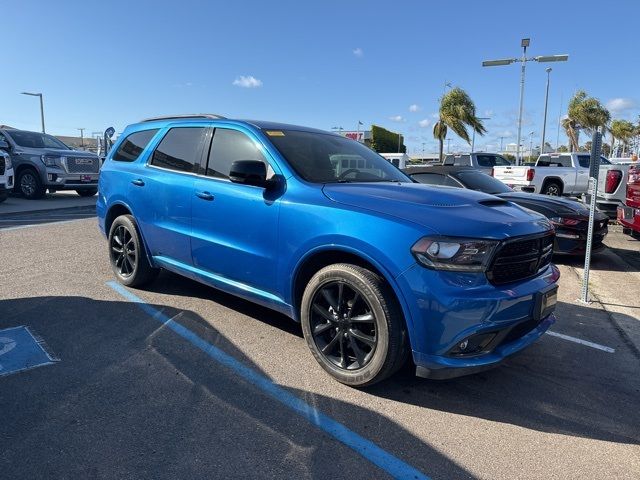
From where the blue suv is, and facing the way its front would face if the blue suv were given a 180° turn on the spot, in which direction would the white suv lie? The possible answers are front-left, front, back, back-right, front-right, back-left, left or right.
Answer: front

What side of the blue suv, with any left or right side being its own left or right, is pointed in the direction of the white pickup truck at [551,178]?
left

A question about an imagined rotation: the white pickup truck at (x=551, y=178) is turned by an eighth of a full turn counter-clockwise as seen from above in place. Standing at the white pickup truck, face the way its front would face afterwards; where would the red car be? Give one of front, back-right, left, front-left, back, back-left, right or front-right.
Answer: back

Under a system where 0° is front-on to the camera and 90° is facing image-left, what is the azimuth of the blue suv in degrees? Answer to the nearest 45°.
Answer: approximately 315°

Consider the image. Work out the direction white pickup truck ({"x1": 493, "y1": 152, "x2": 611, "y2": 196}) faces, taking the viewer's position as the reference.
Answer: facing away from the viewer and to the right of the viewer

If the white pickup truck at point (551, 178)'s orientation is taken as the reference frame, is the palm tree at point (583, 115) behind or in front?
in front

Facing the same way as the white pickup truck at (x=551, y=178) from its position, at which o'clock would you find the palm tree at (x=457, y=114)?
The palm tree is roughly at 10 o'clock from the white pickup truck.

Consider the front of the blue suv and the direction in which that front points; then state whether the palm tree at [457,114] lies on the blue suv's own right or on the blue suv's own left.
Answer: on the blue suv's own left

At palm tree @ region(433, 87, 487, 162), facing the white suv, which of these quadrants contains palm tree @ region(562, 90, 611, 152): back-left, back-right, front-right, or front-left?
back-left

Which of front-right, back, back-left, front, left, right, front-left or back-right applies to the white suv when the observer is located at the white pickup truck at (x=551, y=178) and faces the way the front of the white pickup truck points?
back
